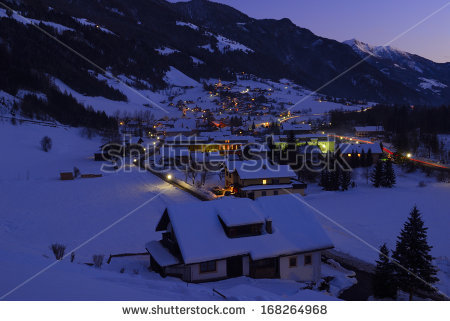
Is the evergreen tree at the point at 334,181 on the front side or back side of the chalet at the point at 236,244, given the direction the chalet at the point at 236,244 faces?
on the back side

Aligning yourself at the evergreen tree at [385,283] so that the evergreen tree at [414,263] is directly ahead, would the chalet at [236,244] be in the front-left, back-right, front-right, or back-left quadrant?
back-left

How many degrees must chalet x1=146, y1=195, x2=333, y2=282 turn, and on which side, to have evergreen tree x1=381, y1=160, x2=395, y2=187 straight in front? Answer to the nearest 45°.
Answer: approximately 135° to its left

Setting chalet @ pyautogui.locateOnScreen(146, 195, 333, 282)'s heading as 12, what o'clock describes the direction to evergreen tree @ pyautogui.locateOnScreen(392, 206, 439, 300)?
The evergreen tree is roughly at 9 o'clock from the chalet.

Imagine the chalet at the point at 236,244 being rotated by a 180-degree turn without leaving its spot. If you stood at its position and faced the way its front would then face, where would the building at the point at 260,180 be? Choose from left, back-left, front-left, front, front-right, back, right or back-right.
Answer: front

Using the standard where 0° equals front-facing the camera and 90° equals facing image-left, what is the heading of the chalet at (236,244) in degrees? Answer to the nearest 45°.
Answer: approximately 0°

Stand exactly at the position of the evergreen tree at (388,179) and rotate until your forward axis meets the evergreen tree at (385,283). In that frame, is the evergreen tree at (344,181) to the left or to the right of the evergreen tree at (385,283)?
right

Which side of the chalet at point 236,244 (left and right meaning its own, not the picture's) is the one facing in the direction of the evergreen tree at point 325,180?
back

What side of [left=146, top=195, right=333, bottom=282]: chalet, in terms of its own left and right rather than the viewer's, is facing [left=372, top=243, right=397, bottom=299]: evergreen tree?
left
